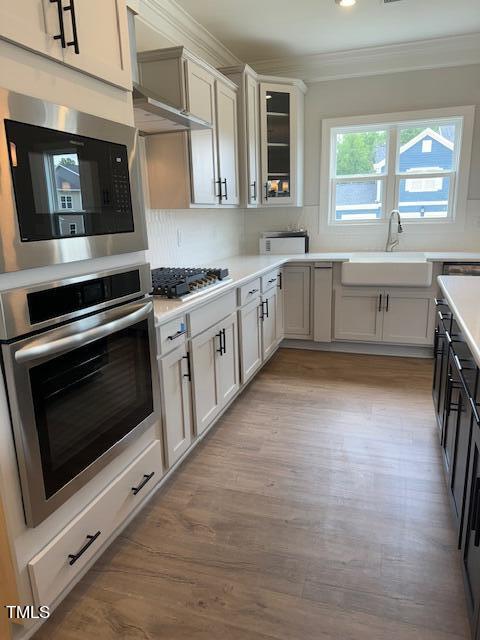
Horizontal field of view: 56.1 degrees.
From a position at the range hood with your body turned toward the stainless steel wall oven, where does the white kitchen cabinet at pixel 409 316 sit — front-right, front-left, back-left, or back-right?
back-left

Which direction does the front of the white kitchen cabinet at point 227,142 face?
to the viewer's right

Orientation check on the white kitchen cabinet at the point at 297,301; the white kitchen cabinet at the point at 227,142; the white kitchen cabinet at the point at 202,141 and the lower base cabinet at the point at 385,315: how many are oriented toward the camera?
2

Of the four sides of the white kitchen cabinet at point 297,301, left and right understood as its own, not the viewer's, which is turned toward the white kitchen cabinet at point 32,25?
front

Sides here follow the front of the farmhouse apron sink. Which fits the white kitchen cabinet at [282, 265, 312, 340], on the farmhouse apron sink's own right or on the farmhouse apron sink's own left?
on the farmhouse apron sink's own right

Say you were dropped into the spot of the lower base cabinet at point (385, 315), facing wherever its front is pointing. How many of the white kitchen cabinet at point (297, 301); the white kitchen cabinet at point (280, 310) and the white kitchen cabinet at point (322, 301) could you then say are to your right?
3

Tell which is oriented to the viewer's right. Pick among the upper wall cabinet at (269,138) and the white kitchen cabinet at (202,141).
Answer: the white kitchen cabinet

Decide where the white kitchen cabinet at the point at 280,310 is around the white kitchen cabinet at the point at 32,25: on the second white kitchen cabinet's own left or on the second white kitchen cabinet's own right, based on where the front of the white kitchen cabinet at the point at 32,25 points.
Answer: on the second white kitchen cabinet's own left

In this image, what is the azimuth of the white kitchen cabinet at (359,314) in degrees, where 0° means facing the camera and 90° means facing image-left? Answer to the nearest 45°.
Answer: approximately 0°

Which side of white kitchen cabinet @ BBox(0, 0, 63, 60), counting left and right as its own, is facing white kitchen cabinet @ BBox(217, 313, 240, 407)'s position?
left

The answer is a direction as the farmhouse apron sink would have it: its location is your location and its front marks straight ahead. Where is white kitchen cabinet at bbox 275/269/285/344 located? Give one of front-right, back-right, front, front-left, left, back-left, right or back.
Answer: right

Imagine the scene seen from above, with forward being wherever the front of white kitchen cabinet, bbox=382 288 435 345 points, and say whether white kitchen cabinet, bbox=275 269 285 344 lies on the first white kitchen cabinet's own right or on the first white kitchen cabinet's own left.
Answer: on the first white kitchen cabinet's own right

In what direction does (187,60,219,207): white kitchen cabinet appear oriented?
to the viewer's right
